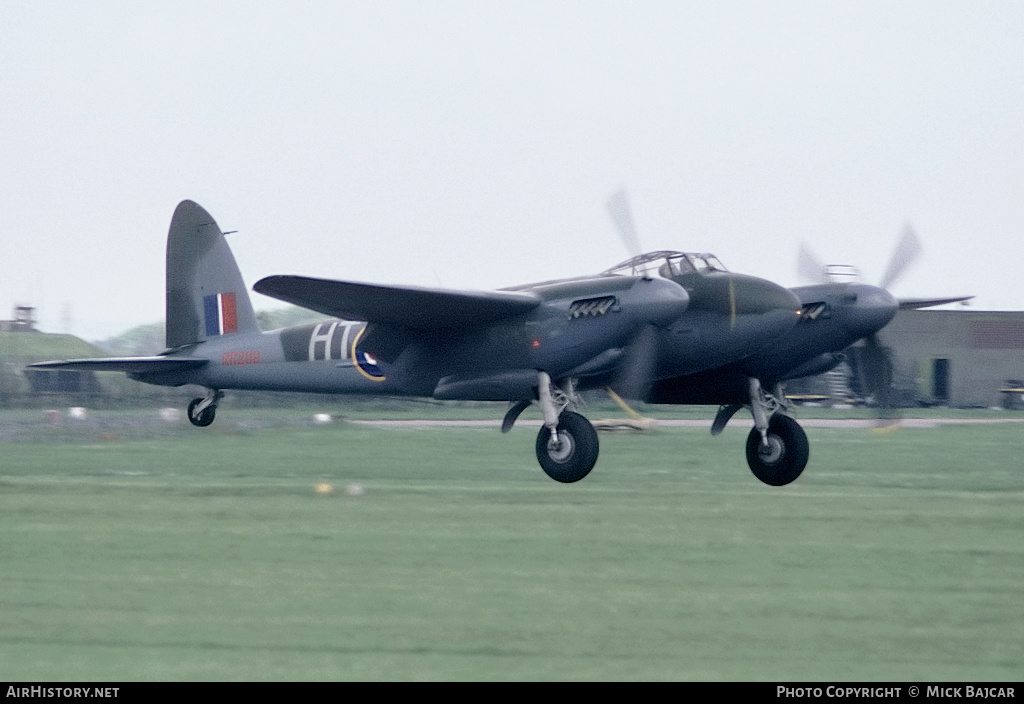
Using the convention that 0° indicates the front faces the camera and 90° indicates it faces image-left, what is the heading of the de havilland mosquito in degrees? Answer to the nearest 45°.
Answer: approximately 315°
